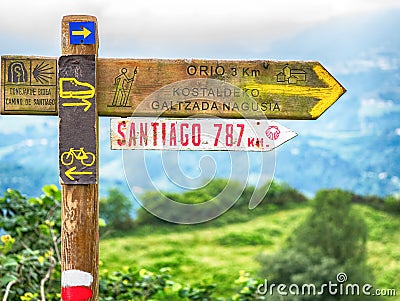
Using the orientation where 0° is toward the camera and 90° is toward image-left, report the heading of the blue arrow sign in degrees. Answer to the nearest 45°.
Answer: approximately 0°

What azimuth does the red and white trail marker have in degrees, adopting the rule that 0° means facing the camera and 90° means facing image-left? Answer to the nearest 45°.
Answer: approximately 0°
